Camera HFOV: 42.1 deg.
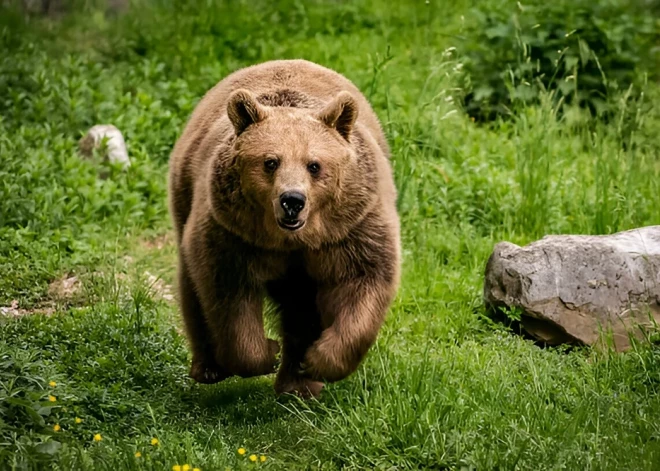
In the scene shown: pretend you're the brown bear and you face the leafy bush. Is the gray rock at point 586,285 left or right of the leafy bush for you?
right

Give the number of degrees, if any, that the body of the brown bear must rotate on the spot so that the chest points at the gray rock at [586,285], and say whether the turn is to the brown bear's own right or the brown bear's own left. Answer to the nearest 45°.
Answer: approximately 90° to the brown bear's own left

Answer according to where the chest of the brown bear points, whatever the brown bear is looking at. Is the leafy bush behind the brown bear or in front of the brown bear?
behind

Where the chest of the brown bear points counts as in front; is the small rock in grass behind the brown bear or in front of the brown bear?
behind

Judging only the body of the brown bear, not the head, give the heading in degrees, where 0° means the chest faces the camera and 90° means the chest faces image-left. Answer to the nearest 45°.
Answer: approximately 0°
